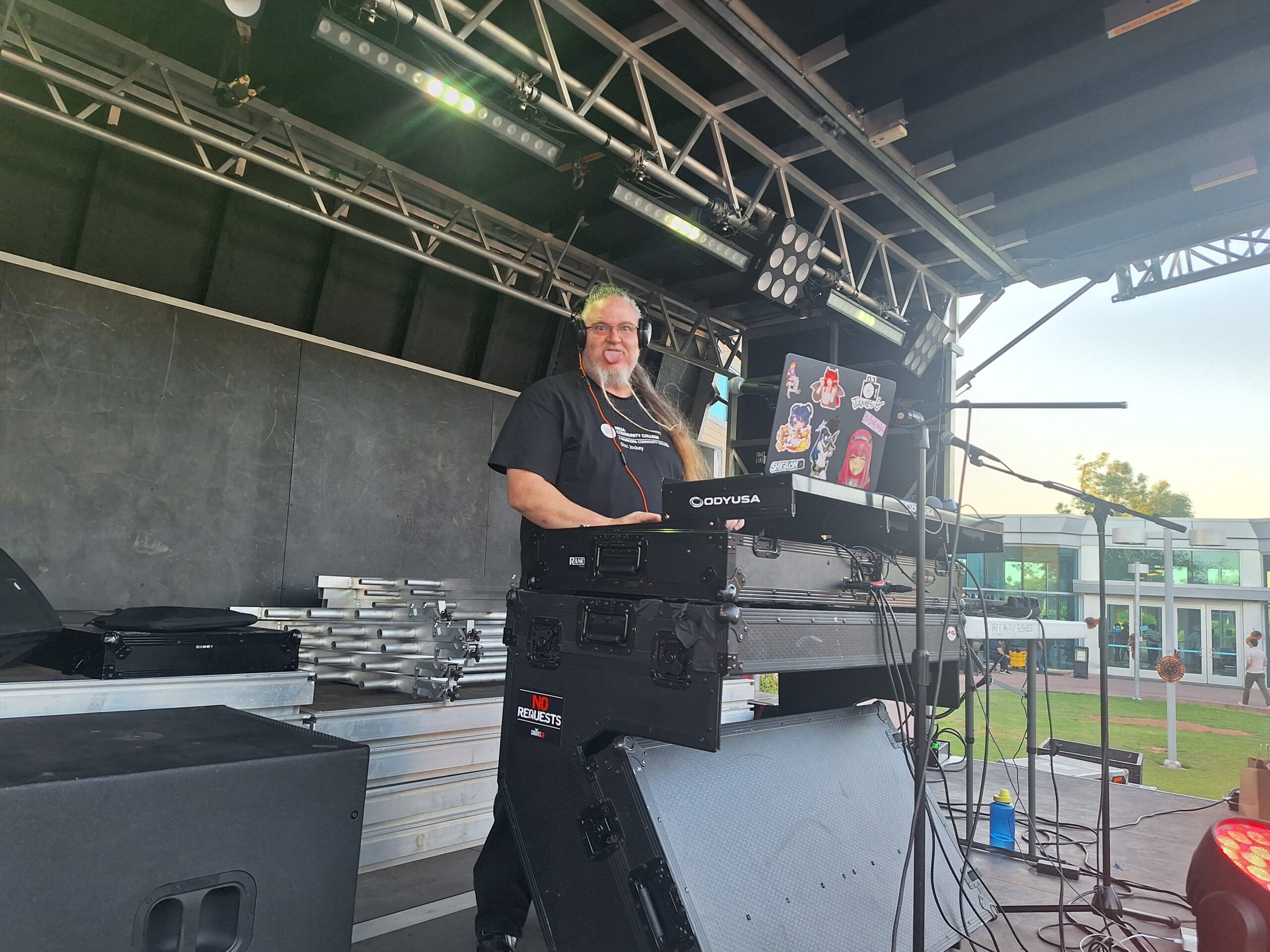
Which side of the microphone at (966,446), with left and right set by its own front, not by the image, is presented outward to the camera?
left

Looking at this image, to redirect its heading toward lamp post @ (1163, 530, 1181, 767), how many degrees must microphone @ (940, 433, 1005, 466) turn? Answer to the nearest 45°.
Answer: approximately 90° to its right

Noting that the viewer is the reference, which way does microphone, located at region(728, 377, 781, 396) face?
facing to the left of the viewer

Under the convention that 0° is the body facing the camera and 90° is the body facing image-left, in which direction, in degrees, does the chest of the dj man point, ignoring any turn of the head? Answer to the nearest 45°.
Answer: approximately 315°

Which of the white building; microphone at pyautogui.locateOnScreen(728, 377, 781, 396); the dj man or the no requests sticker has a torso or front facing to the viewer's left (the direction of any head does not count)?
the microphone
